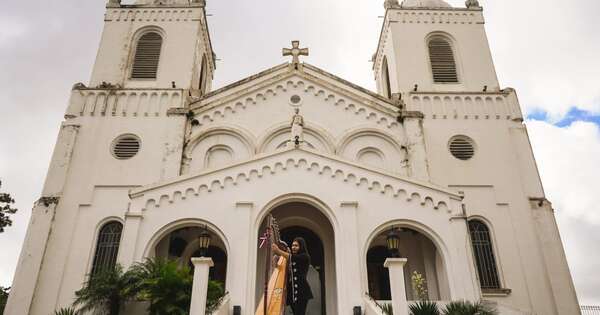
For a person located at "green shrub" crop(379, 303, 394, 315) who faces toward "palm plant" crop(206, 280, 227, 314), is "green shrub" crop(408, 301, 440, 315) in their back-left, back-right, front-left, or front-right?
back-left

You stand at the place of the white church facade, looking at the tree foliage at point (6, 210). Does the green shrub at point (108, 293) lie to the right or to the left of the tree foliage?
left

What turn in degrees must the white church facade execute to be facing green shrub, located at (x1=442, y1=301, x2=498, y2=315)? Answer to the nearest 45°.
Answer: approximately 45° to its left

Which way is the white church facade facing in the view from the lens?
facing the viewer

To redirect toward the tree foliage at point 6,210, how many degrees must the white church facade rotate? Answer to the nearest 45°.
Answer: approximately 90° to its right

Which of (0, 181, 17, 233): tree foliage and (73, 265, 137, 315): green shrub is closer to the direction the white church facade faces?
the green shrub
